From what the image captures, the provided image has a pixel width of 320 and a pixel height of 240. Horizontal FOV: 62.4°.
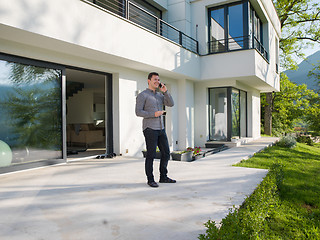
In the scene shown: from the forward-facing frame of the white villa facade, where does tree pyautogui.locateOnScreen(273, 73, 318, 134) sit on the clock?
The tree is roughly at 9 o'clock from the white villa facade.

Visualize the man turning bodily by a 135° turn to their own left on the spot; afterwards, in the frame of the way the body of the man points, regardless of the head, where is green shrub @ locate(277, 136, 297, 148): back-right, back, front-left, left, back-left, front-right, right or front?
front-right

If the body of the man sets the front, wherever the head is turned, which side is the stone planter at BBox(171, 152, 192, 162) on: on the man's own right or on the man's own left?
on the man's own left

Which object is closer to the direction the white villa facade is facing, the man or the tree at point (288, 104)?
the man

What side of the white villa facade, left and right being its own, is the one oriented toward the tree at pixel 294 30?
left

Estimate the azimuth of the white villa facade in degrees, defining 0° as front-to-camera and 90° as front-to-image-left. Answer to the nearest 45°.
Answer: approximately 315°

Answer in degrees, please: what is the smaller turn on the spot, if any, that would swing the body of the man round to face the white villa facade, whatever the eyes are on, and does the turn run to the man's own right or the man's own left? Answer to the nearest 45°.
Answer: approximately 135° to the man's own left

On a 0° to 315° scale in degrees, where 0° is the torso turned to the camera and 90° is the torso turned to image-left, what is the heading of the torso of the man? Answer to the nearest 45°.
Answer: approximately 315°

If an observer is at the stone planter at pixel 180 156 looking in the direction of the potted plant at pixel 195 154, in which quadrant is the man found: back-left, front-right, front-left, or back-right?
back-right

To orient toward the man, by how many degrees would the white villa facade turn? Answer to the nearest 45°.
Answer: approximately 45° to its right

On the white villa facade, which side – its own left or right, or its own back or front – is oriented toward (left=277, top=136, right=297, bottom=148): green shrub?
left
